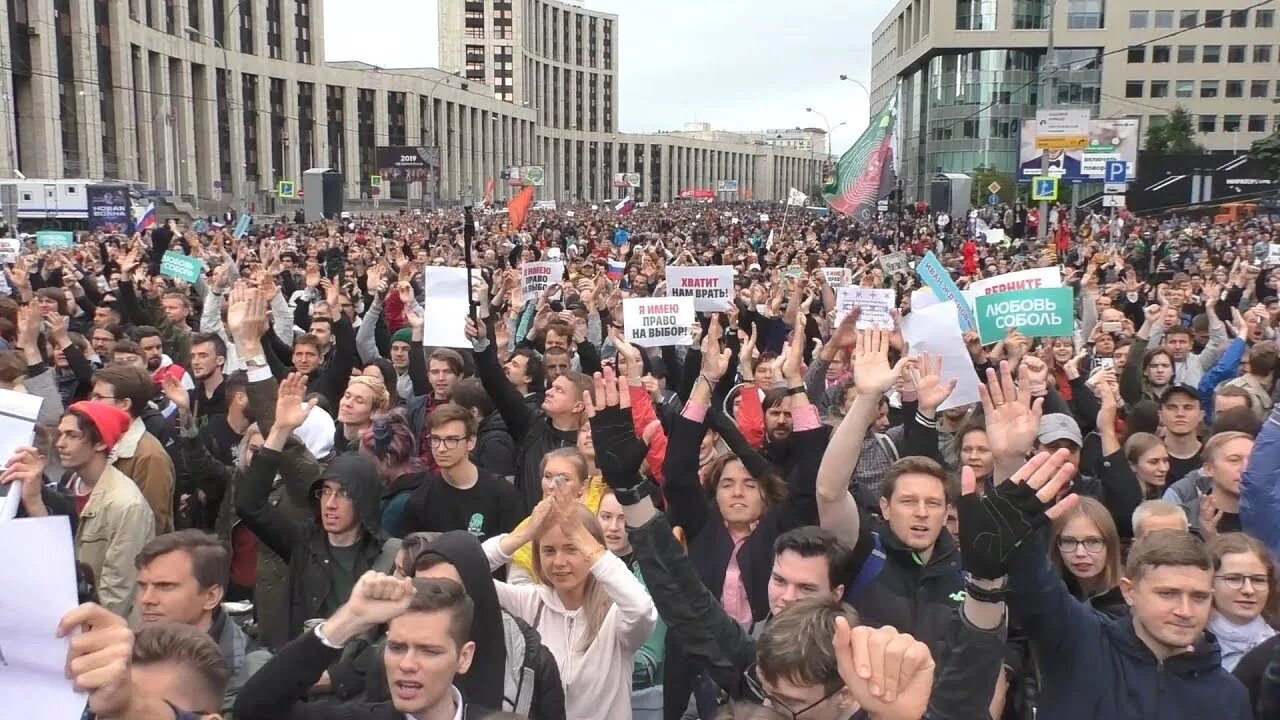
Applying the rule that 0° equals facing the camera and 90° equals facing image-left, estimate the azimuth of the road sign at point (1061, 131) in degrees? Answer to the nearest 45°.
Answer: approximately 0°

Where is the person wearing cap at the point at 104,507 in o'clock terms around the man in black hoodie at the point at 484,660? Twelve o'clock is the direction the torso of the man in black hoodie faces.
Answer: The person wearing cap is roughly at 3 o'clock from the man in black hoodie.

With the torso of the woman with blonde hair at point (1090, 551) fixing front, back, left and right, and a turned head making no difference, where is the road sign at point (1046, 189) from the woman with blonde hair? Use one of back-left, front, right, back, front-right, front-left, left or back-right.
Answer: back

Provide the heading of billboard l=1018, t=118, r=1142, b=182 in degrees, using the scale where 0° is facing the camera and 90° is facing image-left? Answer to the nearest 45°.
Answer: approximately 0°

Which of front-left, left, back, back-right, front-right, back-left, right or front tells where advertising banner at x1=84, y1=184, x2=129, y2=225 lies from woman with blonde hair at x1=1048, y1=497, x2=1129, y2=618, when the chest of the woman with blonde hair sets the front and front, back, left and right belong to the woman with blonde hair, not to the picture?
back-right

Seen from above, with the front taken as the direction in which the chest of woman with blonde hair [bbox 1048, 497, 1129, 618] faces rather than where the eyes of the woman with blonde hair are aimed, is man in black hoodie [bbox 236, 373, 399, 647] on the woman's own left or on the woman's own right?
on the woman's own right
